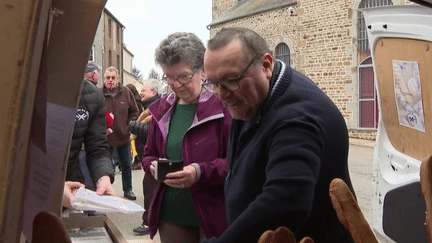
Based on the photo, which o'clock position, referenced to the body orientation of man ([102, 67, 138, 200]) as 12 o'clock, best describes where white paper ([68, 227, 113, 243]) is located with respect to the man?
The white paper is roughly at 12 o'clock from the man.

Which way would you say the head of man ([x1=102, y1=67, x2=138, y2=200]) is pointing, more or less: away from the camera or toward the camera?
toward the camera

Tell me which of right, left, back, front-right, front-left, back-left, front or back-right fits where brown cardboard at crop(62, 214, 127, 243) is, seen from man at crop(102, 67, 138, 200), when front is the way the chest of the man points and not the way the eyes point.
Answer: front

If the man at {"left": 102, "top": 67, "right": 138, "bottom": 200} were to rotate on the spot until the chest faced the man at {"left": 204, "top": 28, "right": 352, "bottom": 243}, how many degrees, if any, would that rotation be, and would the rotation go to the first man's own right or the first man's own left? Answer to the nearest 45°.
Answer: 0° — they already face them

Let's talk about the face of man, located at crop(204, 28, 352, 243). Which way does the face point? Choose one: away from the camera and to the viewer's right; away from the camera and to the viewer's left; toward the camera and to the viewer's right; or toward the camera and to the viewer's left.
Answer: toward the camera and to the viewer's left

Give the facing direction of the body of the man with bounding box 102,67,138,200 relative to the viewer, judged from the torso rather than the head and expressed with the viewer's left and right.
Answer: facing the viewer

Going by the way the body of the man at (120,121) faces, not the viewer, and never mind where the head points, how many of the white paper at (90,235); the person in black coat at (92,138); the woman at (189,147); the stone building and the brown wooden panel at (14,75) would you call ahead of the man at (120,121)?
4

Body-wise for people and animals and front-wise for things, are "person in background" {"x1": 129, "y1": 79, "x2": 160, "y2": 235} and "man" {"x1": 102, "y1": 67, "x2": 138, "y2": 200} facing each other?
no
